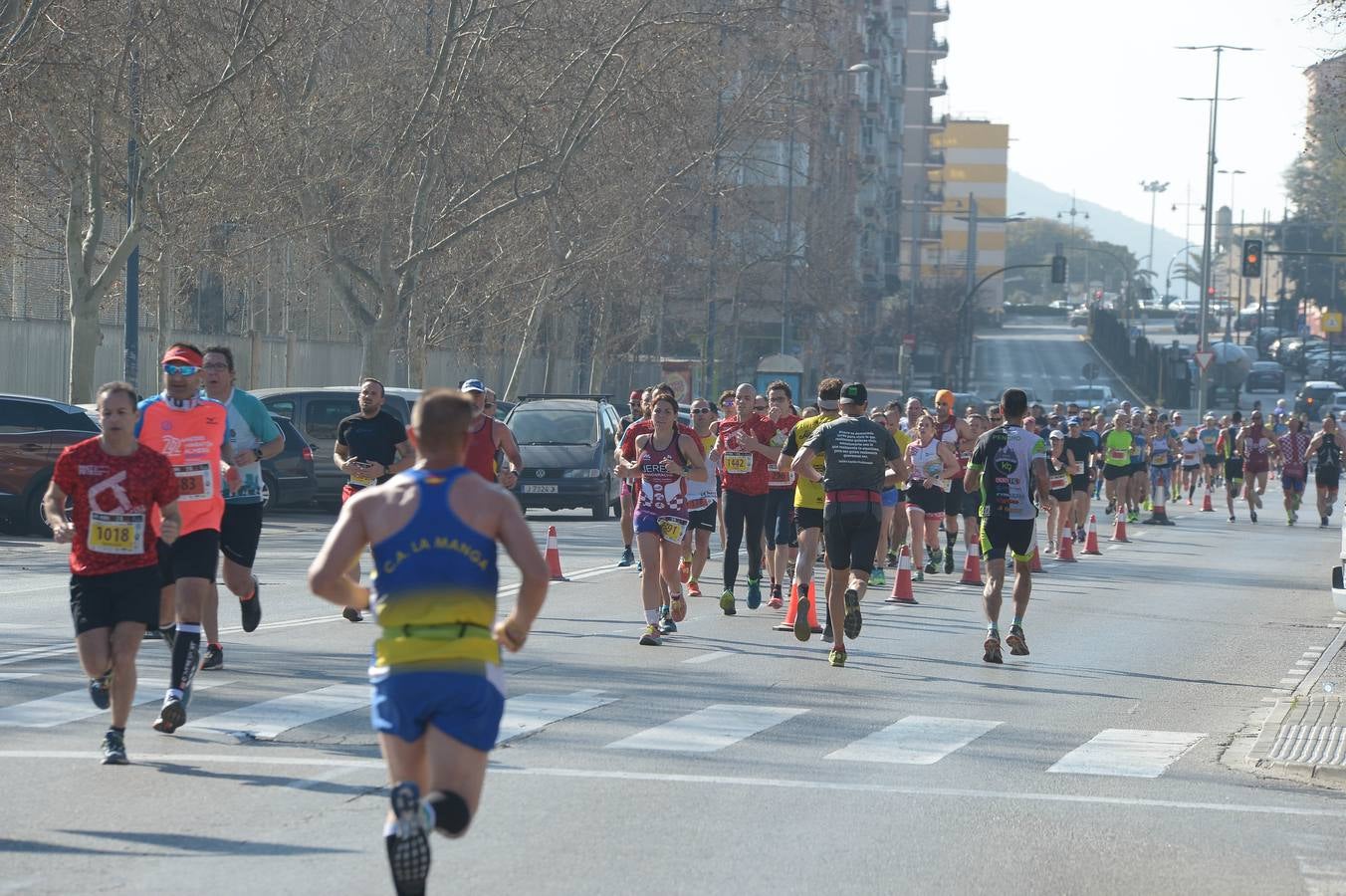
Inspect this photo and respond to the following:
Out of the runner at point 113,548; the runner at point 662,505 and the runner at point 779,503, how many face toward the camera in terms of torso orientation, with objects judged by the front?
3

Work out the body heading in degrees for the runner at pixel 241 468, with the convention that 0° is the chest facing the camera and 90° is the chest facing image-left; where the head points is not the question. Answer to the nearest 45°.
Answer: approximately 45°

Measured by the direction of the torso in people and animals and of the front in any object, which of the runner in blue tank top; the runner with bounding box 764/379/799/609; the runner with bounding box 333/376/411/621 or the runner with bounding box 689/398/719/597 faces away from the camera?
the runner in blue tank top

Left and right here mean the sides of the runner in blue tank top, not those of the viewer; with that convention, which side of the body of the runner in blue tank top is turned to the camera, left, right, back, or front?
back

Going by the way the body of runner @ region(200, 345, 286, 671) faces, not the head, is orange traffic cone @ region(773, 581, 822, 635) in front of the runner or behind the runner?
behind

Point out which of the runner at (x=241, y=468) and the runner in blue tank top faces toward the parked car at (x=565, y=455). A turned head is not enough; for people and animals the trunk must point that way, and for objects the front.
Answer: the runner in blue tank top

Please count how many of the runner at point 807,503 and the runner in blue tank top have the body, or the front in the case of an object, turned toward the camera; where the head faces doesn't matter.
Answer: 0

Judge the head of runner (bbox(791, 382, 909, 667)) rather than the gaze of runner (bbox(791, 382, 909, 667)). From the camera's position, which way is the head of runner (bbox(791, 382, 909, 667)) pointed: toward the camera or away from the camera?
away from the camera

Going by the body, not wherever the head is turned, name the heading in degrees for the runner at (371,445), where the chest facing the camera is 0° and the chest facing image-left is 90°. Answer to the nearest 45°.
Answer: approximately 0°

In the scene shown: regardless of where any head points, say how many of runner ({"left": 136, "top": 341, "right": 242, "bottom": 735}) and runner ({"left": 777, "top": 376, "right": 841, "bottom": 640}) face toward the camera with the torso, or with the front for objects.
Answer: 1
